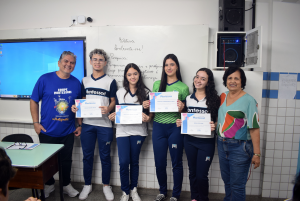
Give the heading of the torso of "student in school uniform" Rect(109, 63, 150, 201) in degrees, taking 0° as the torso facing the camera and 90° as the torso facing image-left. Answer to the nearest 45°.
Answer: approximately 0°

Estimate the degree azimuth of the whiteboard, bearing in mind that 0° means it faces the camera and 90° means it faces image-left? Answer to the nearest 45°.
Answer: approximately 0°

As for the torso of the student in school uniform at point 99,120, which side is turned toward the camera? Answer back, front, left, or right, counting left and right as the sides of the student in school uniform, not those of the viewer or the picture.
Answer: front

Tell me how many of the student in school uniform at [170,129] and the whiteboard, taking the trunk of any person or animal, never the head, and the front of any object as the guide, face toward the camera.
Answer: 2

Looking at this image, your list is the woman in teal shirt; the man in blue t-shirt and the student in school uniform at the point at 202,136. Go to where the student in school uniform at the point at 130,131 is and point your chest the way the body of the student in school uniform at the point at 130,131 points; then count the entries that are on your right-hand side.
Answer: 1

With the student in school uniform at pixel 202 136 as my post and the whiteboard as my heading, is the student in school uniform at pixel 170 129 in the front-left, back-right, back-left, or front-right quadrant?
front-left

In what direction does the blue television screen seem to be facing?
toward the camera

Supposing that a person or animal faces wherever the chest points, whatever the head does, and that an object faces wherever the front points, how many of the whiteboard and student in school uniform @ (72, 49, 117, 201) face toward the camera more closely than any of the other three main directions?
2
